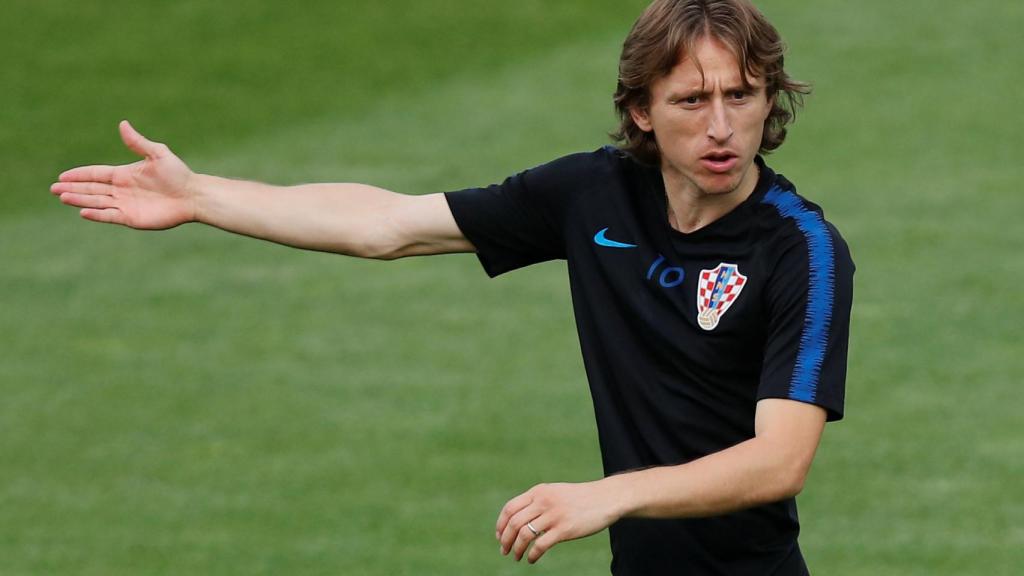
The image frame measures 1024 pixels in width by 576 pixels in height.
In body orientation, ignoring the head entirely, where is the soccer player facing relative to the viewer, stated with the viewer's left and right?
facing the viewer and to the left of the viewer
